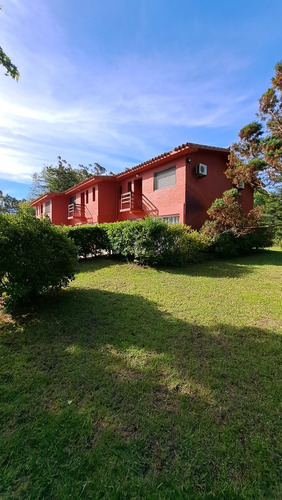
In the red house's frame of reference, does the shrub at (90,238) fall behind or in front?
in front

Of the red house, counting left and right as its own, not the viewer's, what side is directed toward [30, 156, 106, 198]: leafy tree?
right

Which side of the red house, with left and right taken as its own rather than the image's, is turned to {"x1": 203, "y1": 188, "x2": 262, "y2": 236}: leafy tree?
left

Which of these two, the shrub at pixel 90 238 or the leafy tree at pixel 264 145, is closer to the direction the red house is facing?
the shrub

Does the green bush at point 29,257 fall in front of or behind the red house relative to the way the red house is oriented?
in front

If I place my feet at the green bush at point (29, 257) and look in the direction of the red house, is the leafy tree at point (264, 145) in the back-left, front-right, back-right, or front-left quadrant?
front-right

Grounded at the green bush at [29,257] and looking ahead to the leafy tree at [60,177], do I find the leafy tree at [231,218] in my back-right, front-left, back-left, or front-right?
front-right

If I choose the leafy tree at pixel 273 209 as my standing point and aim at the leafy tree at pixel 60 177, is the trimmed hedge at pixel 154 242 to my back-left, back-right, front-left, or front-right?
front-left

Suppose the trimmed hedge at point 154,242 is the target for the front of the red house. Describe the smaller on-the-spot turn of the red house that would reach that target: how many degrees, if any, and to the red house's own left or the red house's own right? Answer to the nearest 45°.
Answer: approximately 45° to the red house's own left

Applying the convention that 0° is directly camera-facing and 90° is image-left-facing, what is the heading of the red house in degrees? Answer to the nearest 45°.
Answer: approximately 45°

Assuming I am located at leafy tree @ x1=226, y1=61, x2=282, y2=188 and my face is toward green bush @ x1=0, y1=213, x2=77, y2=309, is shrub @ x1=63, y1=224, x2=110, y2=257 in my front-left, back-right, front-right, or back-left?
front-right

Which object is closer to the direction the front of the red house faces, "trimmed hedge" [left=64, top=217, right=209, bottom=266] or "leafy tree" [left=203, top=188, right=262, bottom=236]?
the trimmed hedge

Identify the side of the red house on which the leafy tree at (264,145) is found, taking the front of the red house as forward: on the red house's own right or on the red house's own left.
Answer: on the red house's own left

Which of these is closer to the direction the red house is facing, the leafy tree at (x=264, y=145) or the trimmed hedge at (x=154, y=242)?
the trimmed hedge
